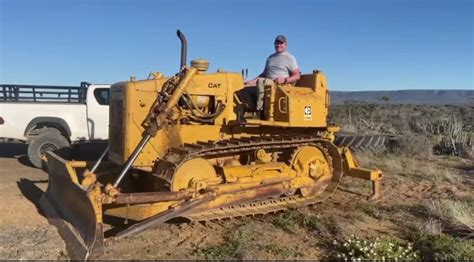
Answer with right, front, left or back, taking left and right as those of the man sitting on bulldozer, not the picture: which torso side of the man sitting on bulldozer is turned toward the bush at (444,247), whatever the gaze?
left

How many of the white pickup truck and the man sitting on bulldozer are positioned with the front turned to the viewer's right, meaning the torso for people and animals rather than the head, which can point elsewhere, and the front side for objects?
1

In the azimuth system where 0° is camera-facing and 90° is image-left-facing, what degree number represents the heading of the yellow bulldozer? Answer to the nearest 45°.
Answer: approximately 45°

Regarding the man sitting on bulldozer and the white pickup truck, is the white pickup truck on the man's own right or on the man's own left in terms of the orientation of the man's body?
on the man's own right

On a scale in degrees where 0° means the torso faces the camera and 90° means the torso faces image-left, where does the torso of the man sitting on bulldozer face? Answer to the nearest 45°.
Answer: approximately 45°

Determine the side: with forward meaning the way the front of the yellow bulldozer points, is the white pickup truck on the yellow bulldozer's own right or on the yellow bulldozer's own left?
on the yellow bulldozer's own right

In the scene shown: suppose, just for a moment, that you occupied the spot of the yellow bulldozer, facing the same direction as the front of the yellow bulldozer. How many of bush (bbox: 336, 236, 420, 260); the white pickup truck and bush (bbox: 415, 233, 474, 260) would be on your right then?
1

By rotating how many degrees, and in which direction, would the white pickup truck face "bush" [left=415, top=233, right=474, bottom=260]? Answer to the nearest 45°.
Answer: approximately 45° to its right

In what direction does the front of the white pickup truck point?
to the viewer's right

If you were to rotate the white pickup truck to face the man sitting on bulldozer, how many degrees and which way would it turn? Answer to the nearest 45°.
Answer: approximately 45° to its right
